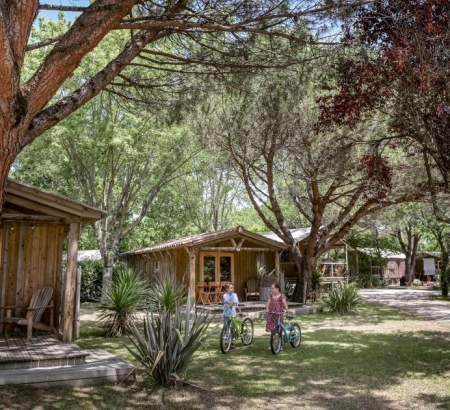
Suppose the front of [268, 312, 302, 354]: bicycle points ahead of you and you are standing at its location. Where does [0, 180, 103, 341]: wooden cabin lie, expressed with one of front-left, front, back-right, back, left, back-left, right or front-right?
front-right

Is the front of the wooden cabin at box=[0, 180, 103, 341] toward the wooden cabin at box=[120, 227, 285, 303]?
no

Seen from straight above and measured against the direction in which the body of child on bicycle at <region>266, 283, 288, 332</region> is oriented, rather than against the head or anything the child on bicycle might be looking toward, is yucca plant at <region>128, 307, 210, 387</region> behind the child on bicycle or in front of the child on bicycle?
in front

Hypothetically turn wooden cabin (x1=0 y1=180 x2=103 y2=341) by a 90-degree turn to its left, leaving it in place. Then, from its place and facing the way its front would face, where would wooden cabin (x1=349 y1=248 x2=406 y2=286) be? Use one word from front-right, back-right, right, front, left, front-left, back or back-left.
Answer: front-left

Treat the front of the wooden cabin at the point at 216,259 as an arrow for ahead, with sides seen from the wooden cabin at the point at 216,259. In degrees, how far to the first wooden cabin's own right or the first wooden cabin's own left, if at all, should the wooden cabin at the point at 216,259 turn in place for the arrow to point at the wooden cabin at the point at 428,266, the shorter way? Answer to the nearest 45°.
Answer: approximately 90° to the first wooden cabin's own left

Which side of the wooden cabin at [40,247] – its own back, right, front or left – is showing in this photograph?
front

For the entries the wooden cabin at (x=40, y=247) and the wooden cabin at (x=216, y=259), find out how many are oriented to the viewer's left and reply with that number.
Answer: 0

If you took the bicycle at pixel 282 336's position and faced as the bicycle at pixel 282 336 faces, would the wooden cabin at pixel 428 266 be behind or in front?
behind

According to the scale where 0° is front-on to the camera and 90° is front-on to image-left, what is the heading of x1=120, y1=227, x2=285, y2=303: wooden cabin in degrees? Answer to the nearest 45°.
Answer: approximately 315°

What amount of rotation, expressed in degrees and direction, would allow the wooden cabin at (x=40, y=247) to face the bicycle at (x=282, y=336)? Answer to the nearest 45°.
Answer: approximately 45° to its left

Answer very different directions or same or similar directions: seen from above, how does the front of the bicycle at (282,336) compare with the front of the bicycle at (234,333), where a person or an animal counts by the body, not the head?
same or similar directions

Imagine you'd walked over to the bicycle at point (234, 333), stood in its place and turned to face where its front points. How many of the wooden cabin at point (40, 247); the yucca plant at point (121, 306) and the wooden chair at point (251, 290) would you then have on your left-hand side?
0

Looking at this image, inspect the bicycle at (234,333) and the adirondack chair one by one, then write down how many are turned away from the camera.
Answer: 0

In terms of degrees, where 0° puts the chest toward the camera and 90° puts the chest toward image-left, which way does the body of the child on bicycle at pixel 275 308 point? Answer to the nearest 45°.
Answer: approximately 45°
